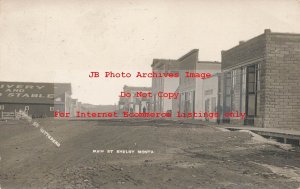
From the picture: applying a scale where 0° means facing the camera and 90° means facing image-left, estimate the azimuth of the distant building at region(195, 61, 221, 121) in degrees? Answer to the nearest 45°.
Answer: approximately 45°

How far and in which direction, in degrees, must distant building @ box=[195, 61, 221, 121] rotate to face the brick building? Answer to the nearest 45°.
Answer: approximately 45° to its left
